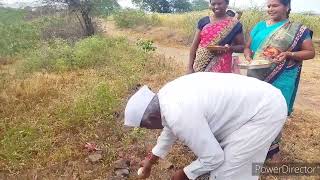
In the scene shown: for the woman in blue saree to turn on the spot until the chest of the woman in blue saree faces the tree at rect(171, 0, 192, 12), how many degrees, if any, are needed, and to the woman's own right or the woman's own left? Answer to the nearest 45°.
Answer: approximately 135° to the woman's own right

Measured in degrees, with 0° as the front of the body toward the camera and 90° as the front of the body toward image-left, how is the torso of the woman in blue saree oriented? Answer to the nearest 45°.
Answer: approximately 45°

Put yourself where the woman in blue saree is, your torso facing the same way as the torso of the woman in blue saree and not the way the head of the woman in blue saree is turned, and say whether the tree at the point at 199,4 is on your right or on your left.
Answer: on your right

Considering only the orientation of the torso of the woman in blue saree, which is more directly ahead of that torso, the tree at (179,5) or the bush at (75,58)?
the bush

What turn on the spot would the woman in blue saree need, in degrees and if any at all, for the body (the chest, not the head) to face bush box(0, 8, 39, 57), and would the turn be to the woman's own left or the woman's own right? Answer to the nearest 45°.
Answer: approximately 90° to the woman's own right

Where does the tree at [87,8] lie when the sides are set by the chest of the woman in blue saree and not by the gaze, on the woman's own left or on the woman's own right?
on the woman's own right

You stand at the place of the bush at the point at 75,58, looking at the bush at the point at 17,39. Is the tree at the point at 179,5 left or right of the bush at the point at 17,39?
right

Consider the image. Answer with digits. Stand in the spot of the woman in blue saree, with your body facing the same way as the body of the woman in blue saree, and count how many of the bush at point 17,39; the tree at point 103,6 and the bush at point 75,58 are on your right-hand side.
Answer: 3

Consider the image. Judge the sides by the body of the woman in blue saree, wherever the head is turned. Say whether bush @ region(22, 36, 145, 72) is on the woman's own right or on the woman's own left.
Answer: on the woman's own right
